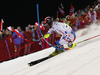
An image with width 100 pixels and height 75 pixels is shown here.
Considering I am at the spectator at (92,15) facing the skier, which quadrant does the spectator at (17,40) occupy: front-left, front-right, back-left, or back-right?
front-right

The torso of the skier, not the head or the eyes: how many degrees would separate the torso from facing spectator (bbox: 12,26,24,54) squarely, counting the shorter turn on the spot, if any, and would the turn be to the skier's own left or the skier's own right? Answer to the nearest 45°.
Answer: approximately 45° to the skier's own right

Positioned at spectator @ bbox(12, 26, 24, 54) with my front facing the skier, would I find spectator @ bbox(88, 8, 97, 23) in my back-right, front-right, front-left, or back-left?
front-left

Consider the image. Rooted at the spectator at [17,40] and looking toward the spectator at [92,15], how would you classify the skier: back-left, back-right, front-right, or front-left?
front-right

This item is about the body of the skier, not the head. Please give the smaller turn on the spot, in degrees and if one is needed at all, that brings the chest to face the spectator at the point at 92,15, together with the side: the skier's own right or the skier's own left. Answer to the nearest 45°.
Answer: approximately 135° to the skier's own right

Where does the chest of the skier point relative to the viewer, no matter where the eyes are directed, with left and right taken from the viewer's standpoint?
facing to the left of the viewer

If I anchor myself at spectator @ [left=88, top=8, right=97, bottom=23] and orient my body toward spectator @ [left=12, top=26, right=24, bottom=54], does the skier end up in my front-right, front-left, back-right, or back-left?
front-left
